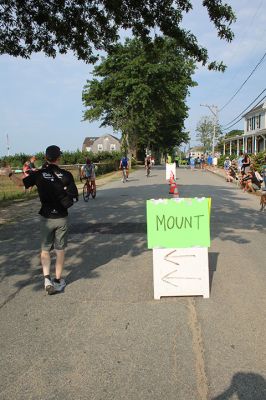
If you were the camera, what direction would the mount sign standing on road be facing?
facing the viewer

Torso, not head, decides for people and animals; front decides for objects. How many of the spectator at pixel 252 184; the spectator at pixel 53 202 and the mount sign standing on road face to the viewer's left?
1

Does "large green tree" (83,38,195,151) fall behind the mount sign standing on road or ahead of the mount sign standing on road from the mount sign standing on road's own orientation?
behind

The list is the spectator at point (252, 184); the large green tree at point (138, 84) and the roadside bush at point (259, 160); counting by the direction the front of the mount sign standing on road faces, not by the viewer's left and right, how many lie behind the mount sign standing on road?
3

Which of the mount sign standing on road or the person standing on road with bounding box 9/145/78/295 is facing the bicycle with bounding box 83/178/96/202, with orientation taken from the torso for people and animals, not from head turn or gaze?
the person standing on road

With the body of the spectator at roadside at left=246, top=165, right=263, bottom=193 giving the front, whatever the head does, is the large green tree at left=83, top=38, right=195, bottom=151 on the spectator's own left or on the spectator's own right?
on the spectator's own right

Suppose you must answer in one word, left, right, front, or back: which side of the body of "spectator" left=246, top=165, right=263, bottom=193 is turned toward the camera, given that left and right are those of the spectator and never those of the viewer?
left

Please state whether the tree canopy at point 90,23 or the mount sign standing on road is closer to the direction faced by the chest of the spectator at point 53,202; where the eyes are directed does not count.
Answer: the tree canopy

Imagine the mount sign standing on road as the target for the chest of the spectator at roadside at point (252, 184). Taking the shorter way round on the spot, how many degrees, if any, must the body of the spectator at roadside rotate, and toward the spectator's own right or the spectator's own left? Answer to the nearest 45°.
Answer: approximately 90° to the spectator's own left

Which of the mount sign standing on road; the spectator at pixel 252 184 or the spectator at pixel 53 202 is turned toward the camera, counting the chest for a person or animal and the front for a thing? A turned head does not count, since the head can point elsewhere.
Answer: the mount sign standing on road

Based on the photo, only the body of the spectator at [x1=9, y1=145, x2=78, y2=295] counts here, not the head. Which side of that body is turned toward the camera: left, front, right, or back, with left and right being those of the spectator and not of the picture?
back

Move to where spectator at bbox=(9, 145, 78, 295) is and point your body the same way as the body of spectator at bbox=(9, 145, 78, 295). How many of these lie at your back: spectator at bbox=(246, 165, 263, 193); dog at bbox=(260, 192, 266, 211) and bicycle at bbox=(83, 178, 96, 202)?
0

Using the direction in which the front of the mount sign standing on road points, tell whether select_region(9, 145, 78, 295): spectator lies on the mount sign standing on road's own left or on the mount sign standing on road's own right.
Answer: on the mount sign standing on road's own right

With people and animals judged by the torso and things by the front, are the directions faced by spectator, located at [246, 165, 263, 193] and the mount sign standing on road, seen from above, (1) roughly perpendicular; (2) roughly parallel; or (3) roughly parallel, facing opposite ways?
roughly perpendicular

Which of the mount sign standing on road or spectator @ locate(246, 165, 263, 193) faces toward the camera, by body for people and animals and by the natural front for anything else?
the mount sign standing on road
